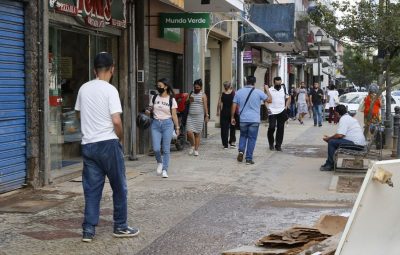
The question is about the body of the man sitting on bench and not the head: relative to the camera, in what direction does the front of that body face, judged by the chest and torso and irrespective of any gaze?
to the viewer's left

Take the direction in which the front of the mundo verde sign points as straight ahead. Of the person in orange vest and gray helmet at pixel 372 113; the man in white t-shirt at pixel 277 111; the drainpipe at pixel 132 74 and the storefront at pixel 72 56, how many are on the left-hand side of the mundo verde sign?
2

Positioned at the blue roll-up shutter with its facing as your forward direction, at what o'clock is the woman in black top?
The woman in black top is roughly at 9 o'clock from the blue roll-up shutter.

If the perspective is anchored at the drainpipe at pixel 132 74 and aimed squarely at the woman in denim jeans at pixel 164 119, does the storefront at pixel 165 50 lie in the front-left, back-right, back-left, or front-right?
back-left

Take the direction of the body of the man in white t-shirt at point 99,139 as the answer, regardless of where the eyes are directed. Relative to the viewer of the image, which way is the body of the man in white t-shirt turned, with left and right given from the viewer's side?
facing away from the viewer and to the right of the viewer

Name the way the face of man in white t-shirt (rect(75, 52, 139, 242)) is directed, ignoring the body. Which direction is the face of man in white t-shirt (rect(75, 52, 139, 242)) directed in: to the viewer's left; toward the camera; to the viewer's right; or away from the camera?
away from the camera

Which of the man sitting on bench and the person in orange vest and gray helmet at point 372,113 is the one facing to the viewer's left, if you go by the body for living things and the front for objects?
the man sitting on bench

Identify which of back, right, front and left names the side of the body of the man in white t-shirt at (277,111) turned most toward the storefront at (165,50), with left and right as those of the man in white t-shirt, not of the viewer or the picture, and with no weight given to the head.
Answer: right

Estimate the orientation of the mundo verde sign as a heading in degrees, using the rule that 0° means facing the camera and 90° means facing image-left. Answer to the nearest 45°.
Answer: approximately 0°

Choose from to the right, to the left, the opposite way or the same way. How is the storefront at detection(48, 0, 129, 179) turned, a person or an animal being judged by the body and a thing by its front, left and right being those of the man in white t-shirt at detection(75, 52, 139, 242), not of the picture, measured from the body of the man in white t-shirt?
to the right

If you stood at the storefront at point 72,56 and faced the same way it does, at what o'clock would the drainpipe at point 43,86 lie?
The drainpipe is roughly at 2 o'clock from the storefront.
